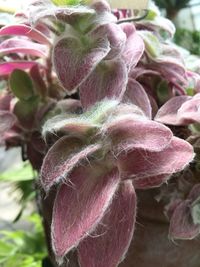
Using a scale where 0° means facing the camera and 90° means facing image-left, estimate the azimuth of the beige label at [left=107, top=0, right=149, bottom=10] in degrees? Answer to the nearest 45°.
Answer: approximately 0°
